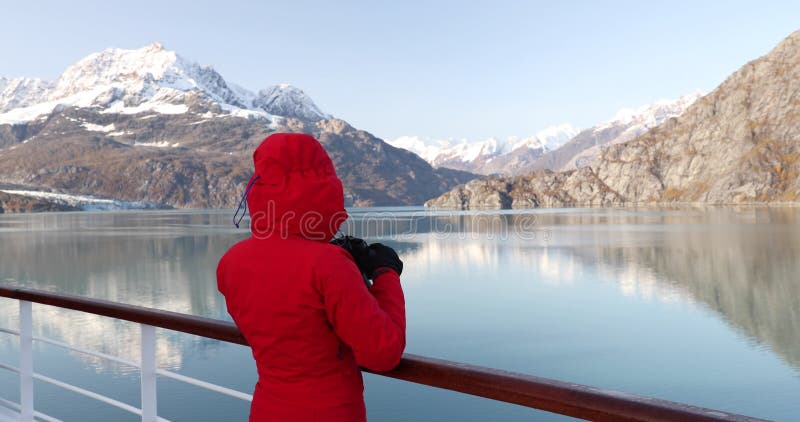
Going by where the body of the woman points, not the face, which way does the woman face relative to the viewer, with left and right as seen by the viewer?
facing away from the viewer and to the right of the viewer
